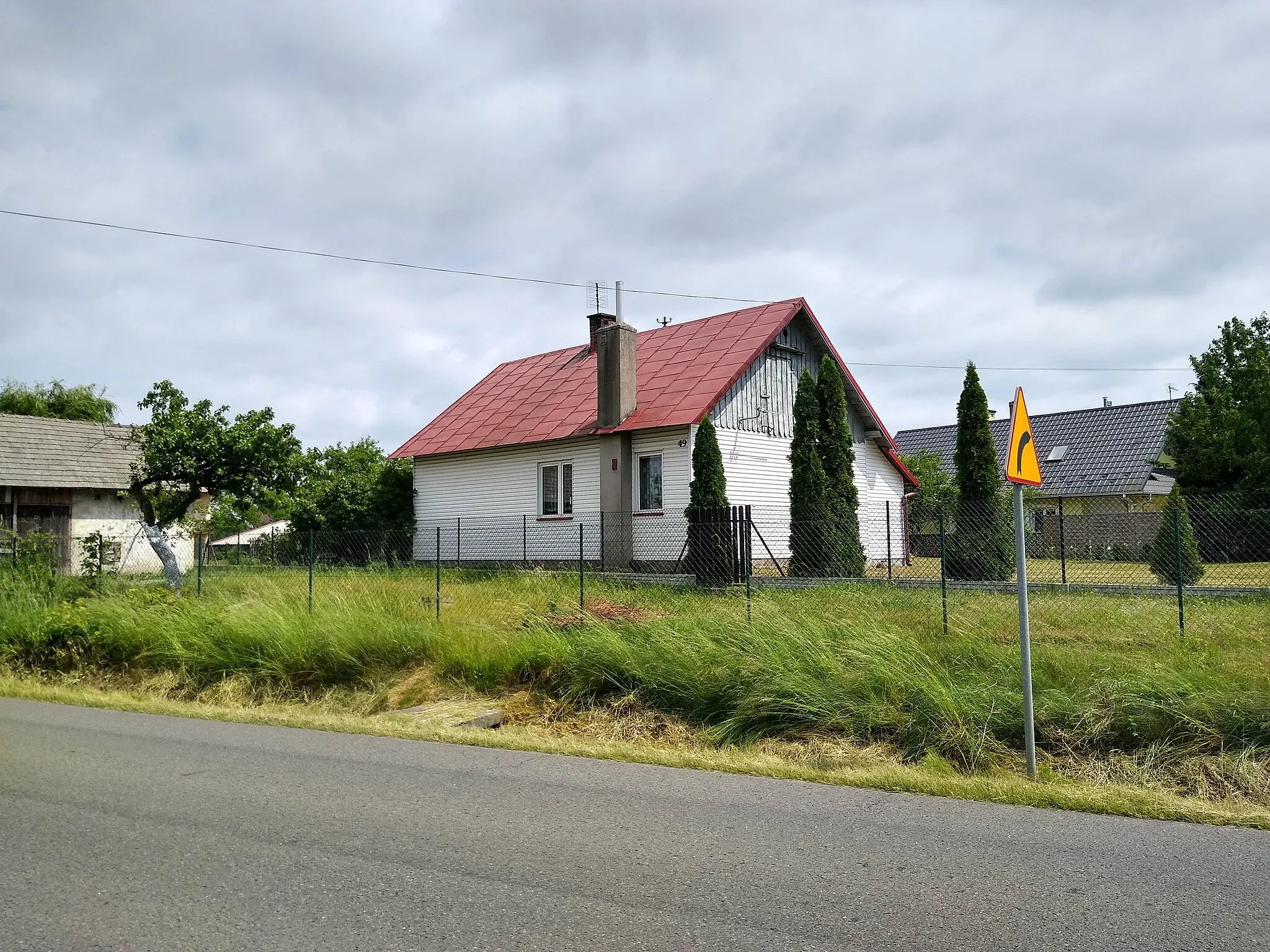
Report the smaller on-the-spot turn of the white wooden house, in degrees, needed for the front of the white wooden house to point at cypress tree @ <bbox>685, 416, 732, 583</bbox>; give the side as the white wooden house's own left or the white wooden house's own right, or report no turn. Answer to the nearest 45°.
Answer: approximately 45° to the white wooden house's own left

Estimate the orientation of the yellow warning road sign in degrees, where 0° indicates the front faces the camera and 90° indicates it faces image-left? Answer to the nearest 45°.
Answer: approximately 315°

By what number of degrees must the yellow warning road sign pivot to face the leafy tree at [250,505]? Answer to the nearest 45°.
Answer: approximately 180°

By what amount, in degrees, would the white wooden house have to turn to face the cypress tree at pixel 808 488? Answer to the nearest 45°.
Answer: approximately 90° to its left

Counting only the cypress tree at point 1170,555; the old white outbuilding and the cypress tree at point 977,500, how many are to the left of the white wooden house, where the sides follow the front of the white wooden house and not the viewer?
2

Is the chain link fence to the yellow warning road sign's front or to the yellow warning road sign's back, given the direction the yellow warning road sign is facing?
to the back

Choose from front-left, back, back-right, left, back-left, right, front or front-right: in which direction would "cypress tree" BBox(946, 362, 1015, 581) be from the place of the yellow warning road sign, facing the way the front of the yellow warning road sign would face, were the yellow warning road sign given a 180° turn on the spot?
front-right

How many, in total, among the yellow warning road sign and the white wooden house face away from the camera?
0

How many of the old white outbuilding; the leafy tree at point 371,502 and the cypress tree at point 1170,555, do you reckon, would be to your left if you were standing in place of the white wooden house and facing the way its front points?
1

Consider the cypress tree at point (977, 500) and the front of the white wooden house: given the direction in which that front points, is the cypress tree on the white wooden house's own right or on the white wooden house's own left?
on the white wooden house's own left

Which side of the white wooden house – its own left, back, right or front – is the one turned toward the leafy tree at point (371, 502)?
right

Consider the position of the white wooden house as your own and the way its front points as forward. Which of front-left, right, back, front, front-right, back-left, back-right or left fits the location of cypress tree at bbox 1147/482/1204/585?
left
